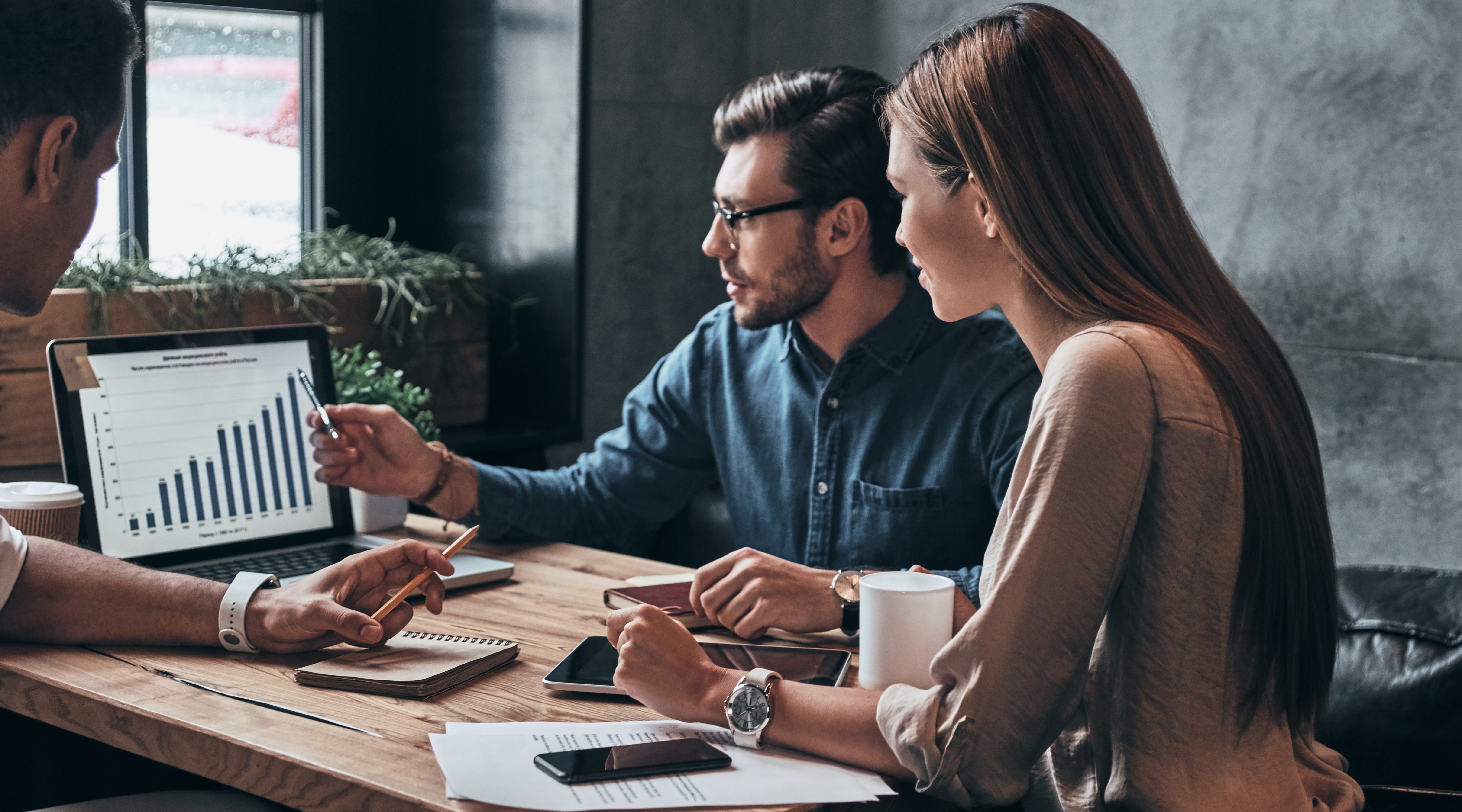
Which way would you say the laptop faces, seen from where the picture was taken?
facing the viewer and to the right of the viewer

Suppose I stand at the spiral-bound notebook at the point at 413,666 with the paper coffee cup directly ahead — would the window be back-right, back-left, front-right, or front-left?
front-right

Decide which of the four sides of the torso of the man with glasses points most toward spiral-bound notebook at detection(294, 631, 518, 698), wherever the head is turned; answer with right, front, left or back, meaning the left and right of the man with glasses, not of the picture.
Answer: front

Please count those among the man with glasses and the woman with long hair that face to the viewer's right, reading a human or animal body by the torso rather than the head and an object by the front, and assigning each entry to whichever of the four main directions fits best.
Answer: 0

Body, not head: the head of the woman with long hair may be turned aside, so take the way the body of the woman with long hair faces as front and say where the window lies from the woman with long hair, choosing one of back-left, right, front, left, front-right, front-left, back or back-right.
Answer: front

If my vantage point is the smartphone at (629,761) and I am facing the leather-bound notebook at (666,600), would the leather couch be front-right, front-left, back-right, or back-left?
front-right

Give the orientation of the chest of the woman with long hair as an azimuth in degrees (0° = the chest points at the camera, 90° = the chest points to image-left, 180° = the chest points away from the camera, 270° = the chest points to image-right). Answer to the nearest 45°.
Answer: approximately 135°

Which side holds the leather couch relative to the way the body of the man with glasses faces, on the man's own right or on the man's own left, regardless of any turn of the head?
on the man's own left

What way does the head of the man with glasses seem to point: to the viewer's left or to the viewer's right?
to the viewer's left

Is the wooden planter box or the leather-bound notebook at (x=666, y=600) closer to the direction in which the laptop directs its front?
the leather-bound notebook

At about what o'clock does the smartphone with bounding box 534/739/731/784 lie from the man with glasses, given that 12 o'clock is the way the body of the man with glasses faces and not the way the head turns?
The smartphone is roughly at 11 o'clock from the man with glasses.

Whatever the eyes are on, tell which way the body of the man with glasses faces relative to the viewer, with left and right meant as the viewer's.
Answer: facing the viewer and to the left of the viewer

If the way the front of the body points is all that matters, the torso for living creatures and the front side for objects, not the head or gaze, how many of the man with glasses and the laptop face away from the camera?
0

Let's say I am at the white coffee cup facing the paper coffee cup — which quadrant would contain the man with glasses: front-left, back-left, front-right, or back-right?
front-right

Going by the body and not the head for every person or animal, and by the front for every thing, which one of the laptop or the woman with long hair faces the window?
the woman with long hair
